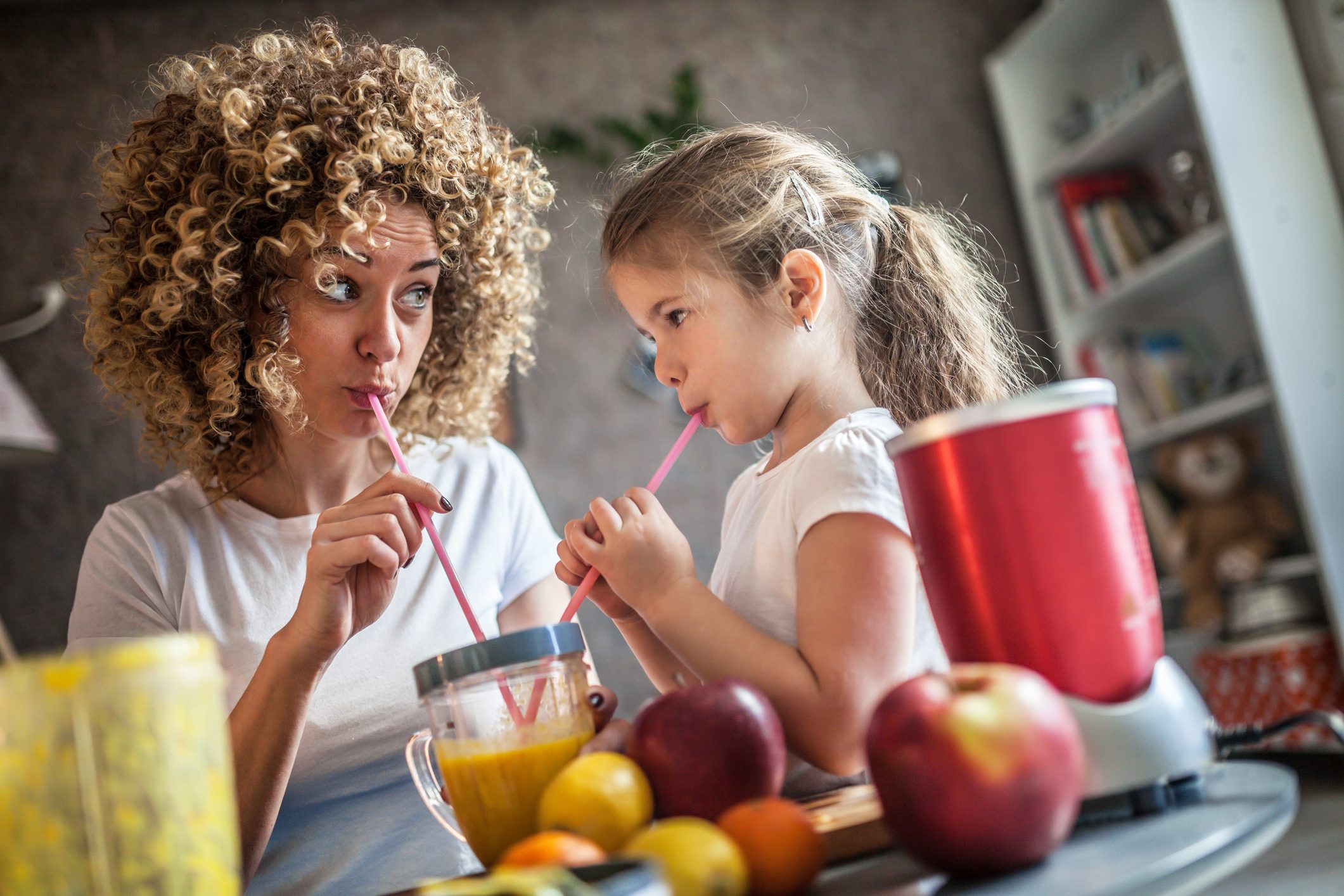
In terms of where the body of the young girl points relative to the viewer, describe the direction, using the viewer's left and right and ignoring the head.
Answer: facing to the left of the viewer

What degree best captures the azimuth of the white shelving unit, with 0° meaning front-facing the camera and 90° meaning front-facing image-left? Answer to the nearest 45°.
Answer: approximately 45°

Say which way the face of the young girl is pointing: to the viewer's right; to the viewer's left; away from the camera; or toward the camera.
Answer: to the viewer's left

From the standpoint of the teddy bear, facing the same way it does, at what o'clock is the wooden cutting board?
The wooden cutting board is roughly at 12 o'clock from the teddy bear.

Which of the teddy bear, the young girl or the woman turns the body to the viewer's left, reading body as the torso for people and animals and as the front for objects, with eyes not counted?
the young girl

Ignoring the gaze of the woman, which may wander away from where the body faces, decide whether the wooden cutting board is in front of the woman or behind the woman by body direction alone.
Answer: in front

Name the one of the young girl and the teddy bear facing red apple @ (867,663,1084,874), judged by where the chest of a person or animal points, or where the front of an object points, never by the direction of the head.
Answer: the teddy bear

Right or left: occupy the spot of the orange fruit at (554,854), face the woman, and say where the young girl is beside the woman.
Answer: right

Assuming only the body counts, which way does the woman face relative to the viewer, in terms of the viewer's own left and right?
facing the viewer and to the right of the viewer

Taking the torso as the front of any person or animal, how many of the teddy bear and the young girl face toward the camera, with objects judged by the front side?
1
